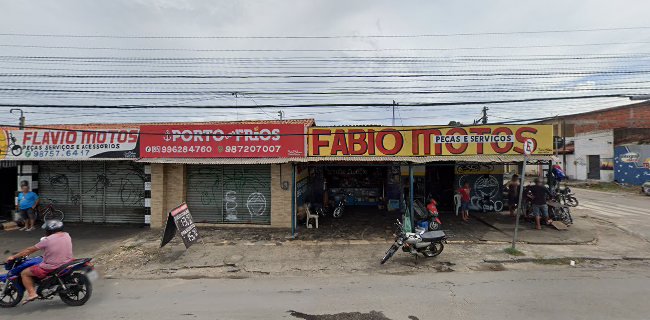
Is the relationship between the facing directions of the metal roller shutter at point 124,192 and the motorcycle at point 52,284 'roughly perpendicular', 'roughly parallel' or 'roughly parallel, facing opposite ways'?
roughly perpendicular

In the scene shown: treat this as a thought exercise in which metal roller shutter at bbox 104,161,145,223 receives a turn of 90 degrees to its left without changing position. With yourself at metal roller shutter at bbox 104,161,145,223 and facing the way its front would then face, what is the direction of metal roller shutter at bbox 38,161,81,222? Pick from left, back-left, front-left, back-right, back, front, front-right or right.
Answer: back-left

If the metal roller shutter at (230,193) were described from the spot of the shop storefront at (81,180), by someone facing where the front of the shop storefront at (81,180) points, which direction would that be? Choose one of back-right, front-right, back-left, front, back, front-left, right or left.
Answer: front-left

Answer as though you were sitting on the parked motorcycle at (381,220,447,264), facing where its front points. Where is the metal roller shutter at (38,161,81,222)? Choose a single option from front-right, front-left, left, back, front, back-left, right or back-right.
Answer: front-right

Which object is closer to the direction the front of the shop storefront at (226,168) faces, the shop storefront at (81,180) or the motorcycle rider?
the motorcycle rider

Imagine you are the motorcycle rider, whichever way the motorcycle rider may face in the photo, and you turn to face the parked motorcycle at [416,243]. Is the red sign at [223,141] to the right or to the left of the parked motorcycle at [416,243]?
left

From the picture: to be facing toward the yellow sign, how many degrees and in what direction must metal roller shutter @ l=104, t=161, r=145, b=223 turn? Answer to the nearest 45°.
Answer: approximately 45° to its left

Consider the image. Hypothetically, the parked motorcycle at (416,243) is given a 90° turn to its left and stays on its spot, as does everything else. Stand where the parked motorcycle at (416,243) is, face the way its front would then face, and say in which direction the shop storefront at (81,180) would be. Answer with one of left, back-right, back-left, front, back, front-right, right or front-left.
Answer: back-right

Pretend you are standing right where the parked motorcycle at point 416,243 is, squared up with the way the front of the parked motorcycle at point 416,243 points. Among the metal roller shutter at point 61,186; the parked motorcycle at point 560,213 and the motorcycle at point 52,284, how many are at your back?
1

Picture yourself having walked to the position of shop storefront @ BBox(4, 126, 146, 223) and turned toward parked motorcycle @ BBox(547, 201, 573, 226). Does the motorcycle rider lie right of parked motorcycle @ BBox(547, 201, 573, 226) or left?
right

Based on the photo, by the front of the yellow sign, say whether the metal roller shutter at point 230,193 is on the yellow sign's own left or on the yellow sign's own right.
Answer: on the yellow sign's own right

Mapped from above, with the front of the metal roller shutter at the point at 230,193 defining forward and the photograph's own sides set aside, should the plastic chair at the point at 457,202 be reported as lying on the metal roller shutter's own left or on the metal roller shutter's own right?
on the metal roller shutter's own left
